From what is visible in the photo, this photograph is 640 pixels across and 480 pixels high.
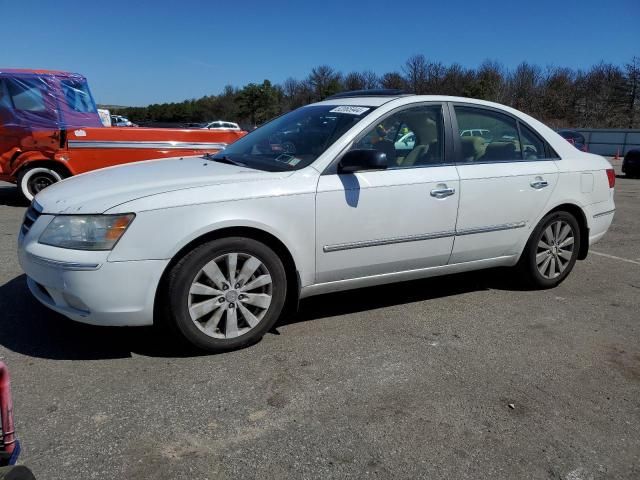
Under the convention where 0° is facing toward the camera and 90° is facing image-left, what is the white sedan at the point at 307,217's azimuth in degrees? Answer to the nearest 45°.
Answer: approximately 45°

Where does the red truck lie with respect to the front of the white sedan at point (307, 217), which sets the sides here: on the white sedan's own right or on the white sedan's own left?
on the white sedan's own right

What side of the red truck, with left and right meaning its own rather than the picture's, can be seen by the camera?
left

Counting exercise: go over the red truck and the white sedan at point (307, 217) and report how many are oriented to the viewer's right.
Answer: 0

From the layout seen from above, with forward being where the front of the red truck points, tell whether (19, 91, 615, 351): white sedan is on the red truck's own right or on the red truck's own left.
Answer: on the red truck's own left
